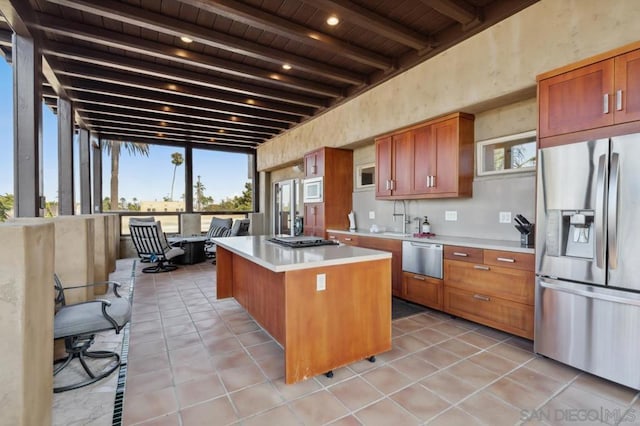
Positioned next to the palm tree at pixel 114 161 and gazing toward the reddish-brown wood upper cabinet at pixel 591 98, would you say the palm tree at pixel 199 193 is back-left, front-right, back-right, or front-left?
back-left

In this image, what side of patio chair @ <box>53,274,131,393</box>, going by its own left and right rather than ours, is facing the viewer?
right

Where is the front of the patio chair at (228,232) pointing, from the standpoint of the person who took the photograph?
facing to the left of the viewer

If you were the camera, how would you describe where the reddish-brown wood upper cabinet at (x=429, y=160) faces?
facing the viewer and to the left of the viewer

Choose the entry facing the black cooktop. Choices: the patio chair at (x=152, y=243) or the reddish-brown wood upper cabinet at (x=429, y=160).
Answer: the reddish-brown wood upper cabinet

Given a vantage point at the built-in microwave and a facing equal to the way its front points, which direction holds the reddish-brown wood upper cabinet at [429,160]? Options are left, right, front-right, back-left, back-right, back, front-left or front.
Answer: left

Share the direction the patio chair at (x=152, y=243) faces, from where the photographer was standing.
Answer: facing away from the viewer and to the right of the viewer

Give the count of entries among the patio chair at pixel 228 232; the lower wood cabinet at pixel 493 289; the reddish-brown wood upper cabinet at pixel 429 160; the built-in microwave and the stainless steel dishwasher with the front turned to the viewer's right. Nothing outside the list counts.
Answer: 0

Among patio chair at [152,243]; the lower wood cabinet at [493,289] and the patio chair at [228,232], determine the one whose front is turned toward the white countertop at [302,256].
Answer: the lower wood cabinet

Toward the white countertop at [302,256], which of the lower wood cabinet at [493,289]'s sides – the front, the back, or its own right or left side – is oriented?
front

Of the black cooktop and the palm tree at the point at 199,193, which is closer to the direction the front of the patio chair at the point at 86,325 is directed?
the black cooktop

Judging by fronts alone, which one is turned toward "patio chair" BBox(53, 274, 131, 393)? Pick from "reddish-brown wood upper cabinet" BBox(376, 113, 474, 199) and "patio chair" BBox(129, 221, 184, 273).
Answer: the reddish-brown wood upper cabinet

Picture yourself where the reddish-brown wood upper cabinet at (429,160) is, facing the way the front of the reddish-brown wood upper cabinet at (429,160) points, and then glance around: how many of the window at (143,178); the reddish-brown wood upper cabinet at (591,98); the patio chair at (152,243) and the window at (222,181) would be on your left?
1

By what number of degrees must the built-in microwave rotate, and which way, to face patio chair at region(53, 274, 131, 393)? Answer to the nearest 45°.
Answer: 0° — it already faces it

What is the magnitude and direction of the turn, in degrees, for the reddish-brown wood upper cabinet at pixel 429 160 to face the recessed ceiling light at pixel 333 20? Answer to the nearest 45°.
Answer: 0° — it already faces it

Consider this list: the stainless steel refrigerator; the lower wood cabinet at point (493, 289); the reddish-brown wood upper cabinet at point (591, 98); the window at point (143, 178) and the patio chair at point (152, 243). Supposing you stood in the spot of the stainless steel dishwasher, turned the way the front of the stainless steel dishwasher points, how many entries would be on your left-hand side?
3

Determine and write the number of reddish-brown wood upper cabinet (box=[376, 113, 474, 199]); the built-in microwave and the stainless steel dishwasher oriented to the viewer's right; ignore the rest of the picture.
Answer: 0
